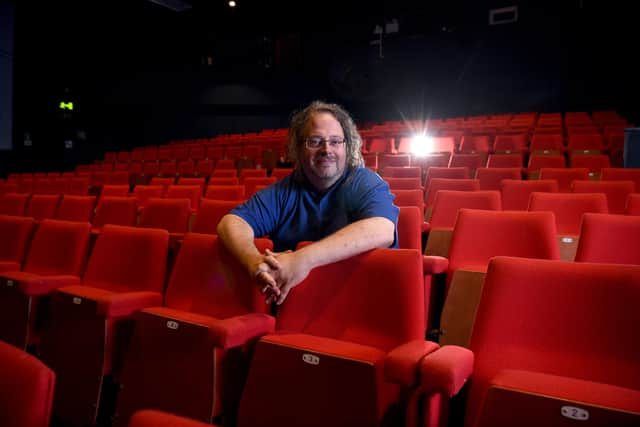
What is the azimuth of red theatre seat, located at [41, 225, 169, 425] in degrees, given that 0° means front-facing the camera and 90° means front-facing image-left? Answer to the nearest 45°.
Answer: approximately 45°

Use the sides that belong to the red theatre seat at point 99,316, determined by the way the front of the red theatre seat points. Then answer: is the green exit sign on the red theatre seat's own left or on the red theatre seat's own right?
on the red theatre seat's own right

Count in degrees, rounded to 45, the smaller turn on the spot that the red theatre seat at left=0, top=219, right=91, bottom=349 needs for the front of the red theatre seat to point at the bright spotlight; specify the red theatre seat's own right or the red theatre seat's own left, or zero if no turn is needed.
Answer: approximately 180°

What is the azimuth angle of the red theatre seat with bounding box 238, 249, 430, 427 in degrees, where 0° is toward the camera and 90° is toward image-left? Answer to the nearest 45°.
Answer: approximately 45°

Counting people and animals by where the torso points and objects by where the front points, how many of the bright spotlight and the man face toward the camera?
2

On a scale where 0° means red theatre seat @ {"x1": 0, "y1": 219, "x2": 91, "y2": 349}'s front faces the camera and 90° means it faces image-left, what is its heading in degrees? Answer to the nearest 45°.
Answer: approximately 45°
